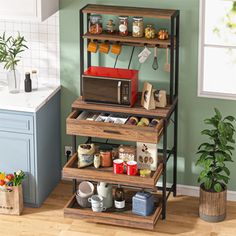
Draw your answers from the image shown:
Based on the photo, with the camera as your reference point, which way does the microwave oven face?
facing the viewer

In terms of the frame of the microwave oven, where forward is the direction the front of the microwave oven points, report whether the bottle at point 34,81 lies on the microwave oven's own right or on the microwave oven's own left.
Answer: on the microwave oven's own right

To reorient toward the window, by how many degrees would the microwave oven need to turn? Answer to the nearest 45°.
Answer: approximately 90° to its left

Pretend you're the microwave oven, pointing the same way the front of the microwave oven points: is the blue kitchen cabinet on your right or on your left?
on your right

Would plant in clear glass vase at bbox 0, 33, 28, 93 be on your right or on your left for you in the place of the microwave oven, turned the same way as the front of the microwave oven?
on your right

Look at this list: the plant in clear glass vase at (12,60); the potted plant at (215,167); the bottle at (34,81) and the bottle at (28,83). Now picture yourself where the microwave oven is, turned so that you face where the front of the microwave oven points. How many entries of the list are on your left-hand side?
1
